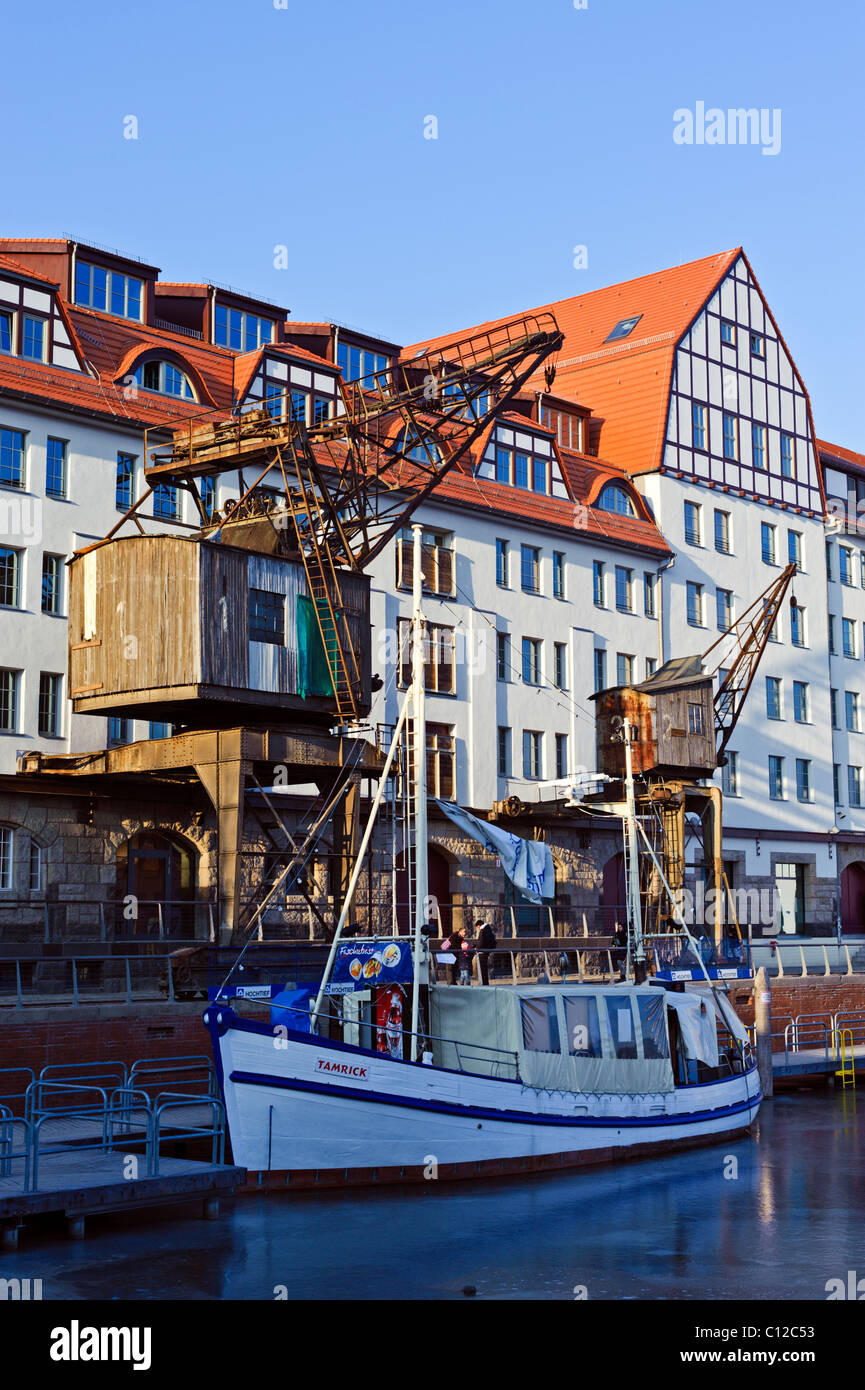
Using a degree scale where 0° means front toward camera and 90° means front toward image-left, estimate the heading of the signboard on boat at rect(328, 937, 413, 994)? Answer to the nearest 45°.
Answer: approximately 0°

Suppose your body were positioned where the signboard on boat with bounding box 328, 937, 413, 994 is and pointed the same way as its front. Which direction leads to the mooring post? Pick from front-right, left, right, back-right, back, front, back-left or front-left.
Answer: back-left

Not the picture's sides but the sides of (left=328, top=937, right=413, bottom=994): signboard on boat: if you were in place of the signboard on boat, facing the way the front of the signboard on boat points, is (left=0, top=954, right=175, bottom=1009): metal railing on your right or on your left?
on your right
